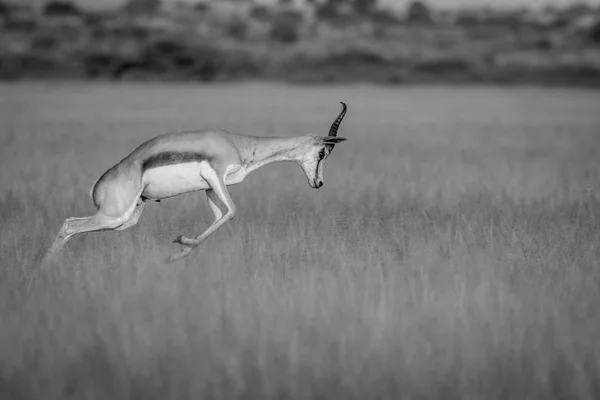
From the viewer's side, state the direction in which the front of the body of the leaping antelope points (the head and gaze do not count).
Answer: to the viewer's right
